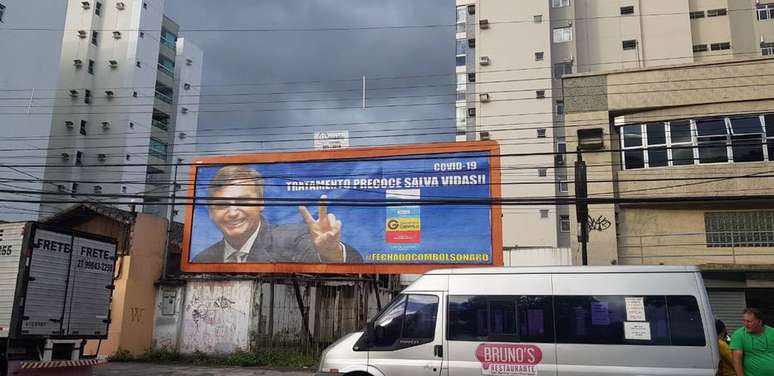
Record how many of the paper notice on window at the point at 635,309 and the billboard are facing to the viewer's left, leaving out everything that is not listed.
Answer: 0

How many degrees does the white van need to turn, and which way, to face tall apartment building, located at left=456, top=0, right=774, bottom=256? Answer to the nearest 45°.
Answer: approximately 90° to its right

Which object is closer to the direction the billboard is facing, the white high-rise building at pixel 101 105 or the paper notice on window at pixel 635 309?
the paper notice on window

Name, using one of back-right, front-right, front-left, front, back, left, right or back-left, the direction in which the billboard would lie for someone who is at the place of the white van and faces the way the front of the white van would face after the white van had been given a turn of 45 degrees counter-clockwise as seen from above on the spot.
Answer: right

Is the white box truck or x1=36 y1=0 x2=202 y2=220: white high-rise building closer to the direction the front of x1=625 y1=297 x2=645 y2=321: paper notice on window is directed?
the white box truck

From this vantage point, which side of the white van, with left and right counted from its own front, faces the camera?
left

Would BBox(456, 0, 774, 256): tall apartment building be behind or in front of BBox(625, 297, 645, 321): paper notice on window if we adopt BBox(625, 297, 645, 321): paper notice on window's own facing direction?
behind

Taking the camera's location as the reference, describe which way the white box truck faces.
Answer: facing away from the viewer and to the left of the viewer

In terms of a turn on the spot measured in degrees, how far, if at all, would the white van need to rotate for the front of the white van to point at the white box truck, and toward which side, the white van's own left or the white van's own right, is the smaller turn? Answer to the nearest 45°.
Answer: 0° — it already faces it

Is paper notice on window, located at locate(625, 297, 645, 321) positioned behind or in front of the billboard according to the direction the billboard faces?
in front

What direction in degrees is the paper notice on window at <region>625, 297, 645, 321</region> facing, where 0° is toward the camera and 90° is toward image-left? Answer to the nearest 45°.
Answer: approximately 0°

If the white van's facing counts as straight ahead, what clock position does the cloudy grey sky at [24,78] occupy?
The cloudy grey sky is roughly at 1 o'clock from the white van.

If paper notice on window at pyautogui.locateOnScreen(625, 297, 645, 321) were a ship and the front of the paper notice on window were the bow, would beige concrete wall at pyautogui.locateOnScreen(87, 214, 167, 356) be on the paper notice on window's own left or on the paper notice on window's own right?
on the paper notice on window's own right
